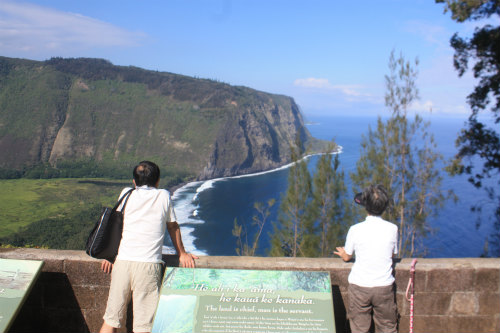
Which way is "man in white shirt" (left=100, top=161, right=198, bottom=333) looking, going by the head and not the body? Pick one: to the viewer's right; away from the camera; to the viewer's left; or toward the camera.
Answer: away from the camera

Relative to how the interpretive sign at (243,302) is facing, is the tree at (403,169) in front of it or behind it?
behind

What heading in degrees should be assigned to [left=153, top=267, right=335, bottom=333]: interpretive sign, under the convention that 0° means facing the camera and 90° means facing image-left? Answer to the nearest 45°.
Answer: approximately 0°

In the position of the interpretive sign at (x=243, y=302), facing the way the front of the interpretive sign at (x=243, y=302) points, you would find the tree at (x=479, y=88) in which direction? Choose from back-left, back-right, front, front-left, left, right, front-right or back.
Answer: back-left

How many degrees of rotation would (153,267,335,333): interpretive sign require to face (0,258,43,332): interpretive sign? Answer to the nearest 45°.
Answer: approximately 90° to its right

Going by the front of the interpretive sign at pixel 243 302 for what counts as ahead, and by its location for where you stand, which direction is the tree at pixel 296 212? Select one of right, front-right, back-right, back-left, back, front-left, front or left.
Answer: back

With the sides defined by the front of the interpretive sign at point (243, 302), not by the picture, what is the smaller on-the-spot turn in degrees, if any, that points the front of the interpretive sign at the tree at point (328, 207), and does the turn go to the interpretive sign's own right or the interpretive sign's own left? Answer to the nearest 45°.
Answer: approximately 180°
